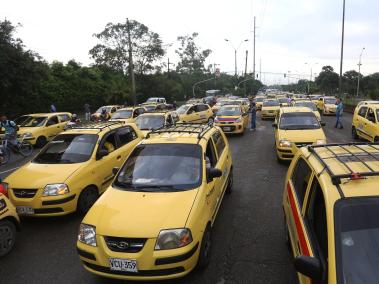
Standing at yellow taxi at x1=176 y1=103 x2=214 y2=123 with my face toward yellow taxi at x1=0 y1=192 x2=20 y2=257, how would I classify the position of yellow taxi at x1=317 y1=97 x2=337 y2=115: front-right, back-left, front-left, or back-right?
back-left

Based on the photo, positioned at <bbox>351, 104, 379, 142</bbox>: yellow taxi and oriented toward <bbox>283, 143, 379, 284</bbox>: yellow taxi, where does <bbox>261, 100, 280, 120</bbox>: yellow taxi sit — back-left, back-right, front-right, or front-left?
back-right

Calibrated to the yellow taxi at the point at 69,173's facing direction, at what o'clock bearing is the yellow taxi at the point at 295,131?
the yellow taxi at the point at 295,131 is roughly at 7 o'clock from the yellow taxi at the point at 69,173.

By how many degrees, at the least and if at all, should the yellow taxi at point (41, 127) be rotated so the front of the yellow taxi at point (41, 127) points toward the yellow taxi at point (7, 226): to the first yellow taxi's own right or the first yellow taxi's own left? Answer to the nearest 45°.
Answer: approximately 45° to the first yellow taxi's own left

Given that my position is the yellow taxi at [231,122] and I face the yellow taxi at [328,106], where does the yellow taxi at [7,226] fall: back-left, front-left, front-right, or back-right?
back-right

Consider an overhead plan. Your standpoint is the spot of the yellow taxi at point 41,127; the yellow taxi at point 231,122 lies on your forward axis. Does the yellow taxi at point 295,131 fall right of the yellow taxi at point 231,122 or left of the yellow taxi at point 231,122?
right

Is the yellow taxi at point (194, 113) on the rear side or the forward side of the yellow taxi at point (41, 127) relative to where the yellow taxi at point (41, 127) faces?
on the rear side

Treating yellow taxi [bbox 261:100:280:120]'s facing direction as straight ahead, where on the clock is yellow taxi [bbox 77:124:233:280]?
yellow taxi [bbox 77:124:233:280] is roughly at 12 o'clock from yellow taxi [bbox 261:100:280:120].

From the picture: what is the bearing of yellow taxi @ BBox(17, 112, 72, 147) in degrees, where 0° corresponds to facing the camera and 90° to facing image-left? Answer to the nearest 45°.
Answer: approximately 45°

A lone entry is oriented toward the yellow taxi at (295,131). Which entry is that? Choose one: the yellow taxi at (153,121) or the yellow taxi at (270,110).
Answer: the yellow taxi at (270,110)

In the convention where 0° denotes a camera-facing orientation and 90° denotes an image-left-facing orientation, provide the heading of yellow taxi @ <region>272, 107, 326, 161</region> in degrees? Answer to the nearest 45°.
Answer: approximately 0°

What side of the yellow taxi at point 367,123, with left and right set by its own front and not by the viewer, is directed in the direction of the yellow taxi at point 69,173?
right

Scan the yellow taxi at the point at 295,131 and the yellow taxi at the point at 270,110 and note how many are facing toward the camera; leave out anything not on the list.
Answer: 2

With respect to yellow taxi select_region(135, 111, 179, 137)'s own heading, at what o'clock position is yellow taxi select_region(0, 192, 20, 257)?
yellow taxi select_region(0, 192, 20, 257) is roughly at 11 o'clock from yellow taxi select_region(135, 111, 179, 137).

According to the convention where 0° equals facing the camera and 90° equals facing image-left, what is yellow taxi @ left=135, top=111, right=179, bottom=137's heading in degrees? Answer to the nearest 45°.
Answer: approximately 45°
